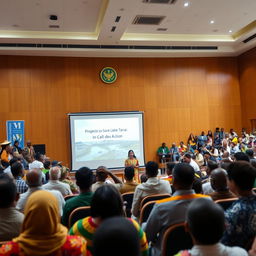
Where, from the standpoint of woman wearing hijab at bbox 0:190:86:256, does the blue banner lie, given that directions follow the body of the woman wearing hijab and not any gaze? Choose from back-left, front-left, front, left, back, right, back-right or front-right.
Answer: front

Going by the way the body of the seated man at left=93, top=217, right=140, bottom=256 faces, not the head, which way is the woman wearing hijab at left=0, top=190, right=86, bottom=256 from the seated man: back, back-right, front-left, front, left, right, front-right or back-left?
front-left

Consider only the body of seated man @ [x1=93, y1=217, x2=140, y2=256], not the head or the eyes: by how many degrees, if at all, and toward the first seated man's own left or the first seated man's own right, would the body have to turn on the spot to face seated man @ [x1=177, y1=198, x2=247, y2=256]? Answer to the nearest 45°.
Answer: approximately 45° to the first seated man's own right

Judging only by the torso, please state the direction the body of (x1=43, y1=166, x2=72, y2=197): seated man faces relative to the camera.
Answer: away from the camera

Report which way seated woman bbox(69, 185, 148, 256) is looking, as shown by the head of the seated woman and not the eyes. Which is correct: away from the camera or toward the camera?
away from the camera

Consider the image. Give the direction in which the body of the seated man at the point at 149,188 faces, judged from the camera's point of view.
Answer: away from the camera

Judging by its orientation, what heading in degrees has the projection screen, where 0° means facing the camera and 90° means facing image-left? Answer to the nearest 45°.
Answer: approximately 0°

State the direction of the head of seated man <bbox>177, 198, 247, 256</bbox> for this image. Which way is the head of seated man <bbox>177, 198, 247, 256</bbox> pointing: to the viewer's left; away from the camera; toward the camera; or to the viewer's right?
away from the camera

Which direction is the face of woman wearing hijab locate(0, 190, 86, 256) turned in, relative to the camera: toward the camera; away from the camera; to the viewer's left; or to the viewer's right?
away from the camera

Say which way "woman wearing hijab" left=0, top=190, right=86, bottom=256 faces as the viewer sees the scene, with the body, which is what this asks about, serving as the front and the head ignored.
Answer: away from the camera

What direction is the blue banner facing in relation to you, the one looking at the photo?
facing the viewer

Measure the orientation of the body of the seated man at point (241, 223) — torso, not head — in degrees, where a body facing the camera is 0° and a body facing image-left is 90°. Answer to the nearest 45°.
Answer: approximately 135°

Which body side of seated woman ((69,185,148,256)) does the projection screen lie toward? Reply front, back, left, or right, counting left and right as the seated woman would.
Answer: front

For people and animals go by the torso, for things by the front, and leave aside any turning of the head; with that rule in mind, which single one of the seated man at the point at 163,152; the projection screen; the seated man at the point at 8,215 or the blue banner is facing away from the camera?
the seated man at the point at 8,215

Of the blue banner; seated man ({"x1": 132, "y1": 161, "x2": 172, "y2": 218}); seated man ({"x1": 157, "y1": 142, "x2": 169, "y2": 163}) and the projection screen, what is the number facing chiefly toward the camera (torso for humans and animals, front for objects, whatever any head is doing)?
3

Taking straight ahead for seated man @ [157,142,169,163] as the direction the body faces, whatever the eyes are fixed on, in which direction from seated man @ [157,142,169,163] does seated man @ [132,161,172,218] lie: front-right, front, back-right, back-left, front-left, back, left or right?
front
